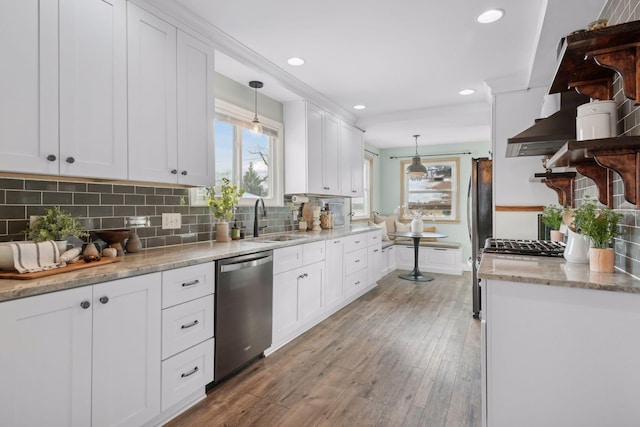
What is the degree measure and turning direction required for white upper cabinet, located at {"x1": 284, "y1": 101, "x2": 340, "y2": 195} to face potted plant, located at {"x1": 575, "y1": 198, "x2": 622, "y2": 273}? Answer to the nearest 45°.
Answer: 0° — it already faces it

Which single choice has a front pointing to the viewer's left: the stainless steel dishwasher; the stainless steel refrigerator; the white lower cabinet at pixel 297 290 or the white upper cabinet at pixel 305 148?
the stainless steel refrigerator

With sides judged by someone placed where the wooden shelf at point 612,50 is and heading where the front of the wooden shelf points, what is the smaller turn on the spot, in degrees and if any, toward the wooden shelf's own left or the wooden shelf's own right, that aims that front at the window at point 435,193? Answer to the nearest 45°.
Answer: approximately 45° to the wooden shelf's own right

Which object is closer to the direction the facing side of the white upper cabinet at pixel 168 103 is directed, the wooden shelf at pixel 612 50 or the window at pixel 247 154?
the wooden shelf

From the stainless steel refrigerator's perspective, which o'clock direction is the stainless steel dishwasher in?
The stainless steel dishwasher is roughly at 10 o'clock from the stainless steel refrigerator.

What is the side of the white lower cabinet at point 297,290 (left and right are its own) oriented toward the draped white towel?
right

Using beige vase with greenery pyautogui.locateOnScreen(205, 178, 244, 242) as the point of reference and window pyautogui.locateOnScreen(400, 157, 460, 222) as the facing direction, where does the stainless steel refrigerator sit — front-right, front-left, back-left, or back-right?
front-right

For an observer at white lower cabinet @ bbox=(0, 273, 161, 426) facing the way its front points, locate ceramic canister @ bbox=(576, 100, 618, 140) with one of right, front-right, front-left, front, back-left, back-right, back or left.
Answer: front

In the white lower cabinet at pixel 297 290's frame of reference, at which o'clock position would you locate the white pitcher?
The white pitcher is roughly at 12 o'clock from the white lower cabinet.

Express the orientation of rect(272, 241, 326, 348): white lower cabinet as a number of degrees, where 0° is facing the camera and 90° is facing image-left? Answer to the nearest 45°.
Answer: approximately 315°

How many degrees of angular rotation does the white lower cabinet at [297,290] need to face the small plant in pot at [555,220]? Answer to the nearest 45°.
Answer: approximately 45° to its left

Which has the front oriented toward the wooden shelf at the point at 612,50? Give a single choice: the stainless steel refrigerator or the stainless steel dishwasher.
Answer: the stainless steel dishwasher

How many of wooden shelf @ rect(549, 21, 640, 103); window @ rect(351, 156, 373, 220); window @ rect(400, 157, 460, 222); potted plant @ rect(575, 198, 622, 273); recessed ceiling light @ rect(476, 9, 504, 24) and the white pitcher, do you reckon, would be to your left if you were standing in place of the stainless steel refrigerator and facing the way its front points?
4

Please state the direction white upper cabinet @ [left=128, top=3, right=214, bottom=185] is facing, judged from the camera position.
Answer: facing the viewer and to the right of the viewer

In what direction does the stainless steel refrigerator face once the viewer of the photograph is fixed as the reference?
facing to the left of the viewer

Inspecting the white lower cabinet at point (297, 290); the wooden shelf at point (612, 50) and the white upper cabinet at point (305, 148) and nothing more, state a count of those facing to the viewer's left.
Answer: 1

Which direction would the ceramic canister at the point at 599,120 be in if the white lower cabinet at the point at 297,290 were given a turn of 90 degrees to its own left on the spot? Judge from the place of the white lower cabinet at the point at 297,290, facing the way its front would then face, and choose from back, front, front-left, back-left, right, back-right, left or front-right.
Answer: right

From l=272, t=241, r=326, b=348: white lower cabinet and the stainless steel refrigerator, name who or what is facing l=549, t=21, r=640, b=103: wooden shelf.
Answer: the white lower cabinet

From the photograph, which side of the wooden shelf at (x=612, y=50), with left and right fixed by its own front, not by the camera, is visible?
left

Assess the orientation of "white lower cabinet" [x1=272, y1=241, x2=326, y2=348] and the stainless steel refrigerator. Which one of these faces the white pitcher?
the white lower cabinet
